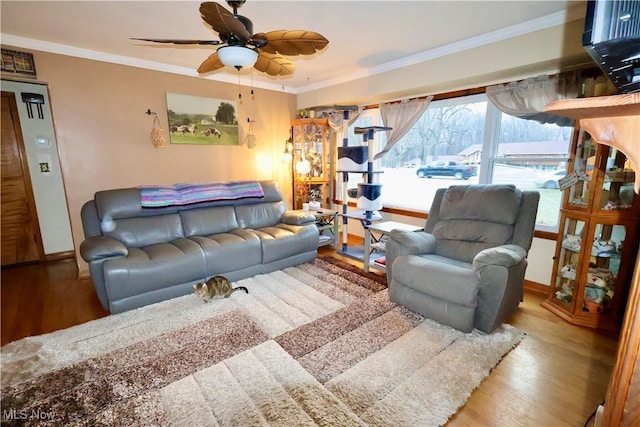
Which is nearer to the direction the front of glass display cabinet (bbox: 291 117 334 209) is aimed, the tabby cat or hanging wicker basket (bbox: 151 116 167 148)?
the tabby cat

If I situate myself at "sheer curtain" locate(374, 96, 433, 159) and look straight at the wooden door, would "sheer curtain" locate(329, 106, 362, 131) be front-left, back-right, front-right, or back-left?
front-right

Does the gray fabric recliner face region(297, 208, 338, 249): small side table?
no

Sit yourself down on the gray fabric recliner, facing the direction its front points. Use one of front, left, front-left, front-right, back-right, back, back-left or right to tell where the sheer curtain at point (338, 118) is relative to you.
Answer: right

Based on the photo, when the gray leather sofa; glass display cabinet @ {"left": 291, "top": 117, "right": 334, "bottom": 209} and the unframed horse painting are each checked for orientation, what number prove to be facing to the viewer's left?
0

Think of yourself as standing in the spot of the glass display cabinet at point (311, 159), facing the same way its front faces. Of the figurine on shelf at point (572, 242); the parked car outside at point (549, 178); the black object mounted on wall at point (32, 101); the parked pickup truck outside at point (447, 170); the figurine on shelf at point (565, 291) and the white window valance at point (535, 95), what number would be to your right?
1

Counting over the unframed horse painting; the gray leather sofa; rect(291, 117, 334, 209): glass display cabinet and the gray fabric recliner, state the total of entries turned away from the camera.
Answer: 0

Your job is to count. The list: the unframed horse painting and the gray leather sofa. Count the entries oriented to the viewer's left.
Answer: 0

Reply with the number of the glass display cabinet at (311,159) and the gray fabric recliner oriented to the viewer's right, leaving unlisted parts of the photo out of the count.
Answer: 0

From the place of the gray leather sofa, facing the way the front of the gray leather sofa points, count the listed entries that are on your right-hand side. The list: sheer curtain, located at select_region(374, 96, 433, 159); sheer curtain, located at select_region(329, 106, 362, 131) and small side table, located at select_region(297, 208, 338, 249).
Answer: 0

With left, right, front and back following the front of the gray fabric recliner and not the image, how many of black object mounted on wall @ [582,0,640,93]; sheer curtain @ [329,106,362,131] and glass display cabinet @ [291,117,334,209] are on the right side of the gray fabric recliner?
2

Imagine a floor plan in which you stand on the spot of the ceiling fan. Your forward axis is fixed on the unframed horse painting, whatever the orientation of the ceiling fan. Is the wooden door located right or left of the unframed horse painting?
left

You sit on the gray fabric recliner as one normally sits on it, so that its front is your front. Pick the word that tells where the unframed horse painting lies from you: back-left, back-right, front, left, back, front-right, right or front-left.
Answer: front-right

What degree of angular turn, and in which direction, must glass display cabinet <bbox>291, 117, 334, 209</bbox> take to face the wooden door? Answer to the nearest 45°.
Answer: approximately 90° to its right

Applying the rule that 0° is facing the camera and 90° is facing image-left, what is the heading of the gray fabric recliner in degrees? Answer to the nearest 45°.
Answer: approximately 45°

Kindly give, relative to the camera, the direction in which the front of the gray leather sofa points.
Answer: facing the viewer and to the right of the viewer
